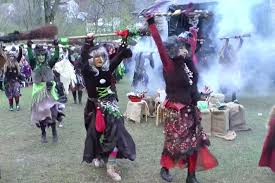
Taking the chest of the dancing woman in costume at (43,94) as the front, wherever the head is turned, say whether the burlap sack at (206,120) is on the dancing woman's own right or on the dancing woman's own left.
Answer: on the dancing woman's own left

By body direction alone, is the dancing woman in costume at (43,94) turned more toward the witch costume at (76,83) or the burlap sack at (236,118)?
the burlap sack

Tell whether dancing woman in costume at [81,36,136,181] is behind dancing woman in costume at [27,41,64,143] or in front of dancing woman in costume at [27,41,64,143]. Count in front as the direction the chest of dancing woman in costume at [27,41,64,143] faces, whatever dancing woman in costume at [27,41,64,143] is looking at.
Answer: in front

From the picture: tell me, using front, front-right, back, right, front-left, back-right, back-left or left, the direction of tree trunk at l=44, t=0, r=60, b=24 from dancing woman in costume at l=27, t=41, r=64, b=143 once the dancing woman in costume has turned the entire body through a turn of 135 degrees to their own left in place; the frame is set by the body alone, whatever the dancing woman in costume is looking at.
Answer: front-left

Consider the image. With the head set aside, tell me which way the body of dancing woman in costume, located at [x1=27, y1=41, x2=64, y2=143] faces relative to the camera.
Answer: toward the camera

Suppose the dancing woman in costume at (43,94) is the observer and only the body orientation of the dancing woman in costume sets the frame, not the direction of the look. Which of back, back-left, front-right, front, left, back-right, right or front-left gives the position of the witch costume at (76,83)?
back

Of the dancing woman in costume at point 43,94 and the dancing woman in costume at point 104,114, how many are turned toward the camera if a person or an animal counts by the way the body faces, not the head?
2

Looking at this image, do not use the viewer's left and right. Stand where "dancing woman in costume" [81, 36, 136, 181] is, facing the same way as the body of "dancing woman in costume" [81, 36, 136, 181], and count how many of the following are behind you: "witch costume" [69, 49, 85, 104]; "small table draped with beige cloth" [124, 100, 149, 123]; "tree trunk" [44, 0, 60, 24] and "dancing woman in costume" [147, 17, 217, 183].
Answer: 3

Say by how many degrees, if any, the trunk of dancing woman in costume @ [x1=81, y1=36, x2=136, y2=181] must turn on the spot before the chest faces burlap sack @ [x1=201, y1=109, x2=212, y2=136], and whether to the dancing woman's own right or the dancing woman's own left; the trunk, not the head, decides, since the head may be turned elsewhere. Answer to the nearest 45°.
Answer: approximately 135° to the dancing woman's own left

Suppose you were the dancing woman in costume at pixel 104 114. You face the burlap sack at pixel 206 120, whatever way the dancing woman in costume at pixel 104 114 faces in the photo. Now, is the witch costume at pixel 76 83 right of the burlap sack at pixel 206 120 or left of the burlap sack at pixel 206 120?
left

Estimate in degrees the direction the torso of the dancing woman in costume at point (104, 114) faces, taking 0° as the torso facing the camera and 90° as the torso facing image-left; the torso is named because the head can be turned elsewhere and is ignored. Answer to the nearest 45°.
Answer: approximately 0°

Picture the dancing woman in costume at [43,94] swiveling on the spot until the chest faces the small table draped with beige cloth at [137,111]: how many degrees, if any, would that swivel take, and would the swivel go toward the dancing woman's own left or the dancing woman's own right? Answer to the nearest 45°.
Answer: approximately 135° to the dancing woman's own left

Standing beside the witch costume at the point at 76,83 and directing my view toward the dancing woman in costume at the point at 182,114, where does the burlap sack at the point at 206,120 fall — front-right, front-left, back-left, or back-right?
front-left

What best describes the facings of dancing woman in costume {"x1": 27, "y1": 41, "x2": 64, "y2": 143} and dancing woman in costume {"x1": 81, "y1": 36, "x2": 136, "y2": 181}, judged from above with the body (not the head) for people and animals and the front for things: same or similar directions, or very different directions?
same or similar directions

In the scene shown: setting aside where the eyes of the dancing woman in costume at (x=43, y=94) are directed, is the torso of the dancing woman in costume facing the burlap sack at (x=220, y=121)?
no

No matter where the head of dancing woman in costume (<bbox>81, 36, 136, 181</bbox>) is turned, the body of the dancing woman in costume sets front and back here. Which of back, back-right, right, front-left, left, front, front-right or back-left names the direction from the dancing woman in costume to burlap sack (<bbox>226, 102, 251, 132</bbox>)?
back-left

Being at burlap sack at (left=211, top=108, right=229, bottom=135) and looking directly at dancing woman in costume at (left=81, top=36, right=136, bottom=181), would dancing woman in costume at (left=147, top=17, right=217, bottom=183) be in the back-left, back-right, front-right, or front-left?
front-left
